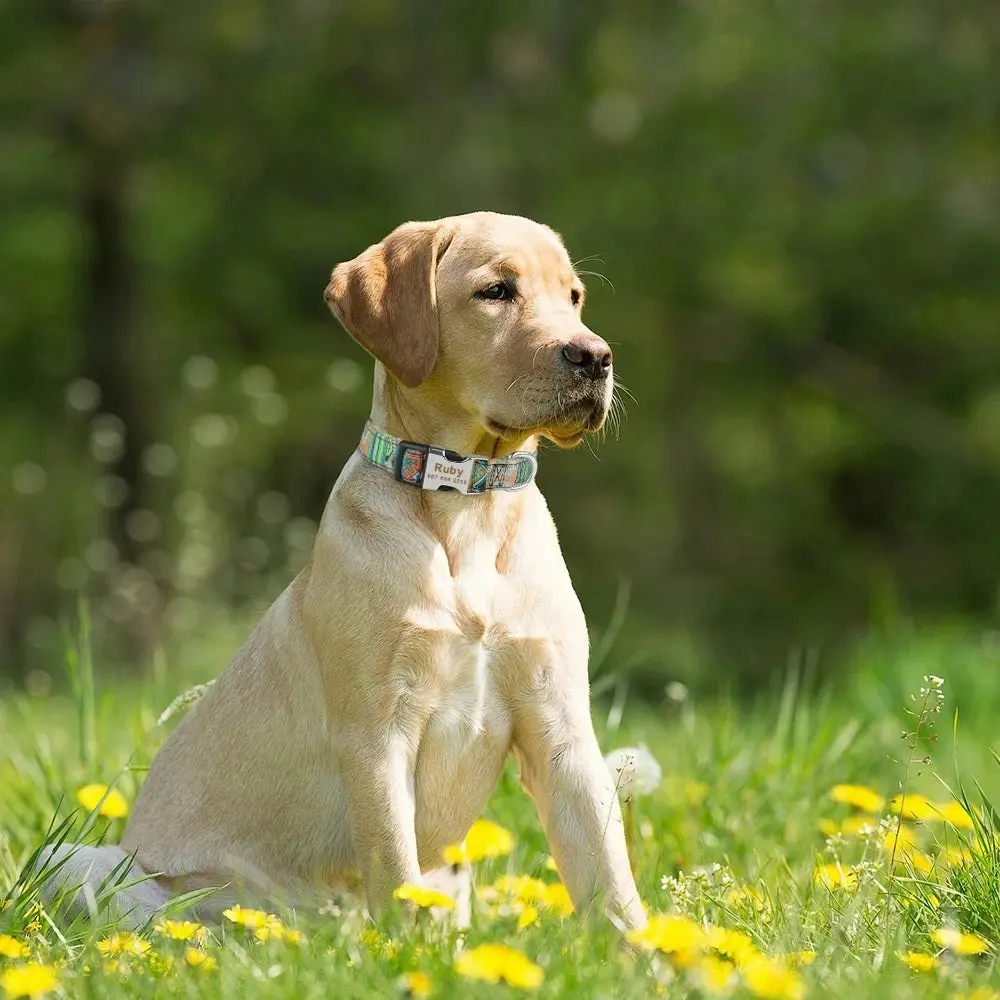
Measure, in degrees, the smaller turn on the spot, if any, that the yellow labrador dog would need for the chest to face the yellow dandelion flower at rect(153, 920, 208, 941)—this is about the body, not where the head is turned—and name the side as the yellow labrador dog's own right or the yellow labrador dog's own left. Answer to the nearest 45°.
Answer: approximately 90° to the yellow labrador dog's own right

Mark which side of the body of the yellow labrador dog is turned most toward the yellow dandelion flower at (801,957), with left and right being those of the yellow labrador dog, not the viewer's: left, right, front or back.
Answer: front

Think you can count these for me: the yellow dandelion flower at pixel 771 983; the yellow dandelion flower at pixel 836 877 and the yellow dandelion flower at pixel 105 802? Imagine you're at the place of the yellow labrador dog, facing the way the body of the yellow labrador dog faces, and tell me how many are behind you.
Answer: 1

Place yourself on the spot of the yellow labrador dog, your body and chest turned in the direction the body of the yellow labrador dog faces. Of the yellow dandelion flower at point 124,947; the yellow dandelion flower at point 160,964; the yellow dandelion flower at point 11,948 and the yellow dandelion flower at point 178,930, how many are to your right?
4

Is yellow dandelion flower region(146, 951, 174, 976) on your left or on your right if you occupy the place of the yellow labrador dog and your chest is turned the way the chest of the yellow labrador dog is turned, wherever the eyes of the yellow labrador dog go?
on your right

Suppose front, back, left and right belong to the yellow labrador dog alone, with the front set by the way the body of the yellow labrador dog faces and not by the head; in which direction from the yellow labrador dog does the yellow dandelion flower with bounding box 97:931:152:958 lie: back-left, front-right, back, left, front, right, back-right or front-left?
right

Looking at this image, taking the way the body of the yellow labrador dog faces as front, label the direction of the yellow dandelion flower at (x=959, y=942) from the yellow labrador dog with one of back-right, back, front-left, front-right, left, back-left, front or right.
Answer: front

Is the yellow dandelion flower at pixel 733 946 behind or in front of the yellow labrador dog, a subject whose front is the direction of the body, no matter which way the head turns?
in front

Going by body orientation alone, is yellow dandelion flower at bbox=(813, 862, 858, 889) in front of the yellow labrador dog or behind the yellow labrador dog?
in front

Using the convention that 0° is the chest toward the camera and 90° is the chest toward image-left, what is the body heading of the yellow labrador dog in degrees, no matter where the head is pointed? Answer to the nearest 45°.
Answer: approximately 315°

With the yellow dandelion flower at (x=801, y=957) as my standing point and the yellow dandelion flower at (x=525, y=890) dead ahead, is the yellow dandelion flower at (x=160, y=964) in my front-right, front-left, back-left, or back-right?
front-left

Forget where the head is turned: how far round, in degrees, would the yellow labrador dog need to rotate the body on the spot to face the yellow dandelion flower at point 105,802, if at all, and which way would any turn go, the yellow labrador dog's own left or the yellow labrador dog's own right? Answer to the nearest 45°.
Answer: approximately 180°

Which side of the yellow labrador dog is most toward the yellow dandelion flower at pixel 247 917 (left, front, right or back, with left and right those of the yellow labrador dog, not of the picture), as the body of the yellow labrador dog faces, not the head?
right

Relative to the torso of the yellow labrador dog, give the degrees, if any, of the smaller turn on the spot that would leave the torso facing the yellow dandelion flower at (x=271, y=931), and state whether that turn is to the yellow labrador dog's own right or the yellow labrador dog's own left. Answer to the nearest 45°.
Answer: approximately 90° to the yellow labrador dog's own right
